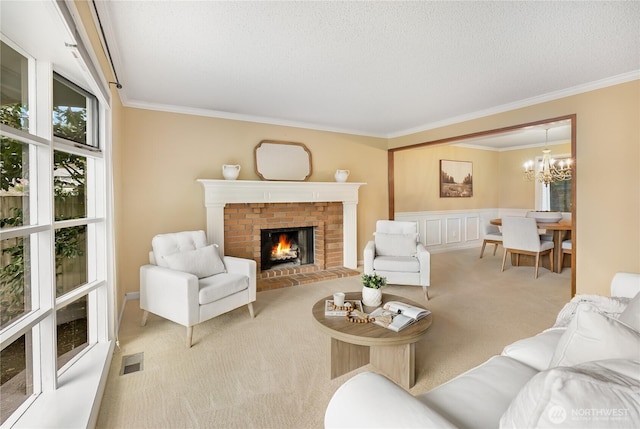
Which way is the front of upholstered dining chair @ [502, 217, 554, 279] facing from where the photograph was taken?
facing away from the viewer and to the right of the viewer

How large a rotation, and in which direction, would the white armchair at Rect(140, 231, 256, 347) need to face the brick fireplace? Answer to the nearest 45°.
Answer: approximately 90° to its left

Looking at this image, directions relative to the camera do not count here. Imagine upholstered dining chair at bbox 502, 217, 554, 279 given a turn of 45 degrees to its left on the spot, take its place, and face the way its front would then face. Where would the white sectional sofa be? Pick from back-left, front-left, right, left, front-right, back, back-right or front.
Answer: back

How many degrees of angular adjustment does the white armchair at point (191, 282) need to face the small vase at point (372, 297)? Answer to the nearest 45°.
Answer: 0° — it already faces it

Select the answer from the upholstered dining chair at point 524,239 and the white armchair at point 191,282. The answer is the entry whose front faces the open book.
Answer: the white armchair

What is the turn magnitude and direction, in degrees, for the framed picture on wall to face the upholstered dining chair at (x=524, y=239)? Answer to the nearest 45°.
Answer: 0° — it already faces it

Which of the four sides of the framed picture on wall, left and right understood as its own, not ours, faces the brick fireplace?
right

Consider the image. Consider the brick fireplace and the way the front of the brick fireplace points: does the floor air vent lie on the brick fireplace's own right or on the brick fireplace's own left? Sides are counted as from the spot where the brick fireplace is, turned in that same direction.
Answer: on the brick fireplace's own right

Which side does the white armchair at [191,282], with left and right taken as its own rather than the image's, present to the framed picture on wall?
left

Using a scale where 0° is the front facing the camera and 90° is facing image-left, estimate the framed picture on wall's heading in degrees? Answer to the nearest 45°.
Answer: approximately 315°
